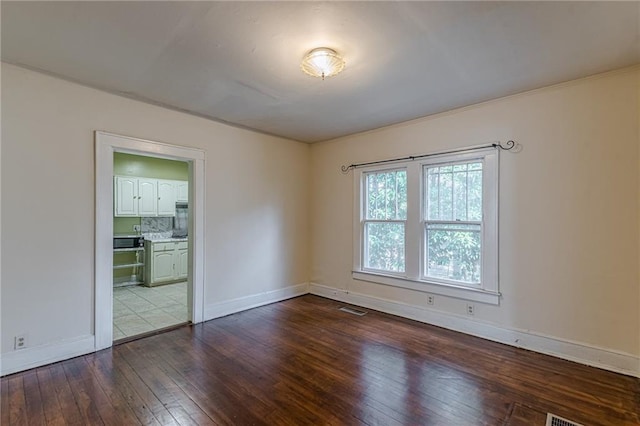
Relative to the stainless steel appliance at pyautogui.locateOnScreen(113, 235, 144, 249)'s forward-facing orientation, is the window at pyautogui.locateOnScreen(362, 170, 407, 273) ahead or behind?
ahead

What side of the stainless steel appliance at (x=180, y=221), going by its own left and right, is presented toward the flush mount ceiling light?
front

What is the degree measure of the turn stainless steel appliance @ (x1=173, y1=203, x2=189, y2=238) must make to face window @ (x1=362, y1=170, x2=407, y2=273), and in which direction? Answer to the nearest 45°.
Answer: approximately 45° to its left

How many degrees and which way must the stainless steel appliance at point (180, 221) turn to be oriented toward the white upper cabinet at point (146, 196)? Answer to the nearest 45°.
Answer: approximately 45° to its right

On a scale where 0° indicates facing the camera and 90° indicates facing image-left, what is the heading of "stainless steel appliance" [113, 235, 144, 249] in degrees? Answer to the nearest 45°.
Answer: approximately 0°

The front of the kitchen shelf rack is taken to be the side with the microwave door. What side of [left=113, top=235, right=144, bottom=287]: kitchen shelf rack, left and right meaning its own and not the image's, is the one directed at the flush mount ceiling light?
front

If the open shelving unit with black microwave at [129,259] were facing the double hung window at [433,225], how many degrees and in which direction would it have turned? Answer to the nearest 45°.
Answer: approximately 45° to its left

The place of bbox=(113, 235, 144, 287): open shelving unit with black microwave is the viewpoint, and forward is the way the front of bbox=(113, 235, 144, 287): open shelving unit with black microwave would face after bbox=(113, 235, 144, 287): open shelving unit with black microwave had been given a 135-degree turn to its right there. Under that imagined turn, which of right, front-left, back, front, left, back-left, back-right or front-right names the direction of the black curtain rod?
back

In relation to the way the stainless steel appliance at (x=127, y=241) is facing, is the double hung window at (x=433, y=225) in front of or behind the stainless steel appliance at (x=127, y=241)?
in front

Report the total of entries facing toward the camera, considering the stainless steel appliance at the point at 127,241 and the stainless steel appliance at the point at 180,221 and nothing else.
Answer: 2
